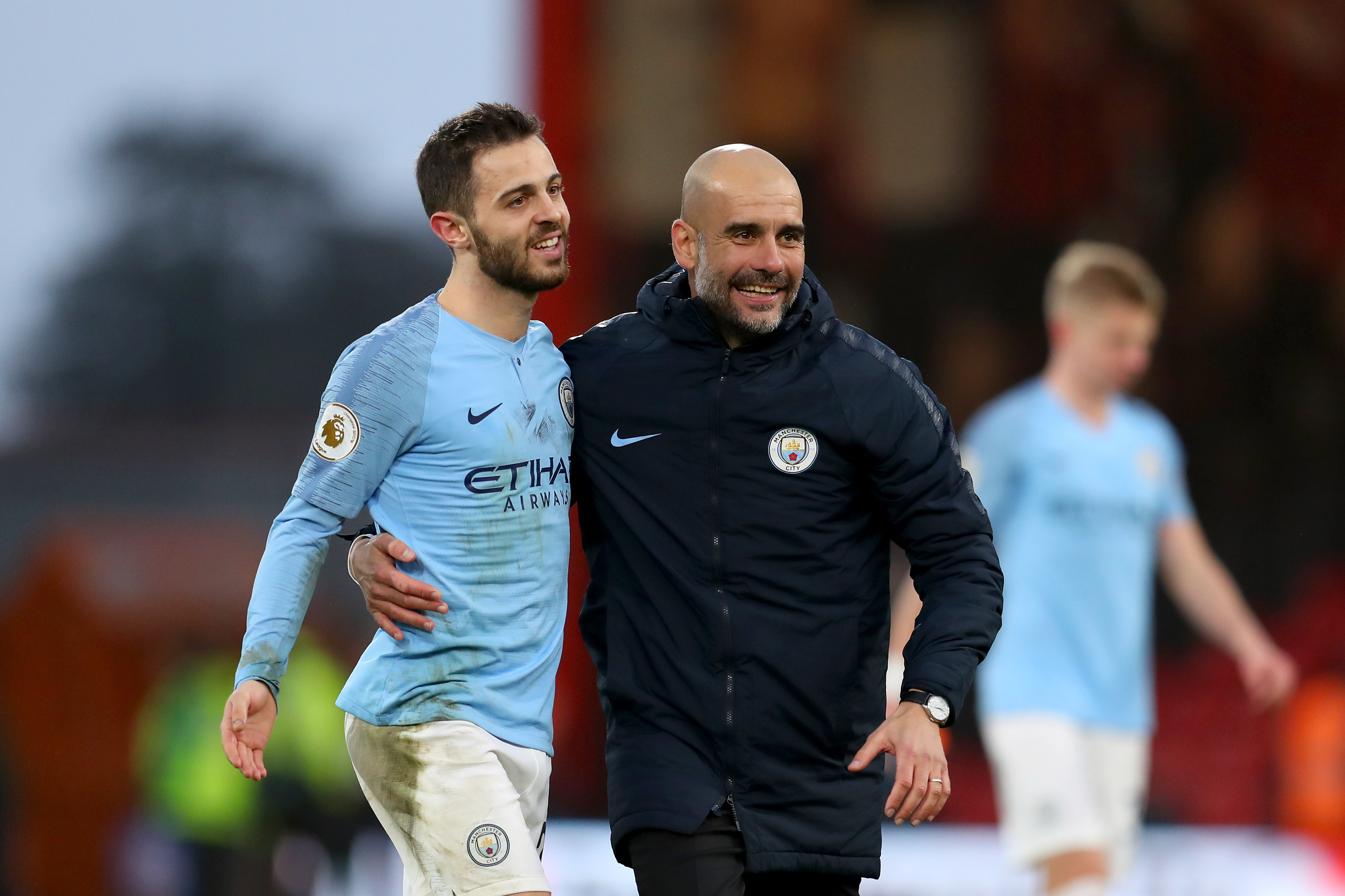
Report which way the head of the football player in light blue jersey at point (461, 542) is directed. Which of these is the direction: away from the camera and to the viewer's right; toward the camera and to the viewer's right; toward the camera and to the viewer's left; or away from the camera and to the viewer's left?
toward the camera and to the viewer's right

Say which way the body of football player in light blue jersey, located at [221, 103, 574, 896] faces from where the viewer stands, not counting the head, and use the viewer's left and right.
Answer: facing the viewer and to the right of the viewer

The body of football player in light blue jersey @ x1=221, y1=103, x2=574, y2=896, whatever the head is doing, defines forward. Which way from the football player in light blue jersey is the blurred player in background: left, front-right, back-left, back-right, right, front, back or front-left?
left
